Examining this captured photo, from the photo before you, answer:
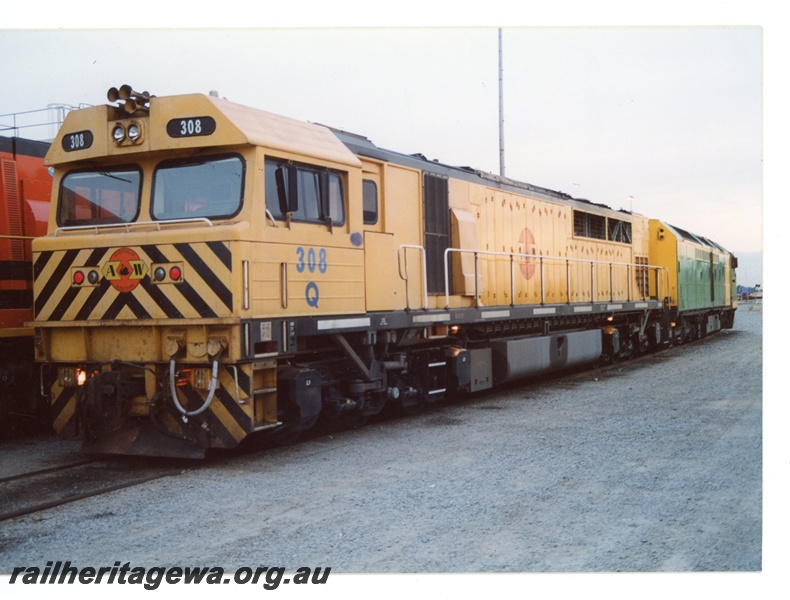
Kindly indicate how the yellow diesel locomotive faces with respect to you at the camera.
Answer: facing the viewer and to the left of the viewer

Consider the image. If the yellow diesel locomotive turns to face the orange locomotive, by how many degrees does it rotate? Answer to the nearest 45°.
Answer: approximately 90° to its right
